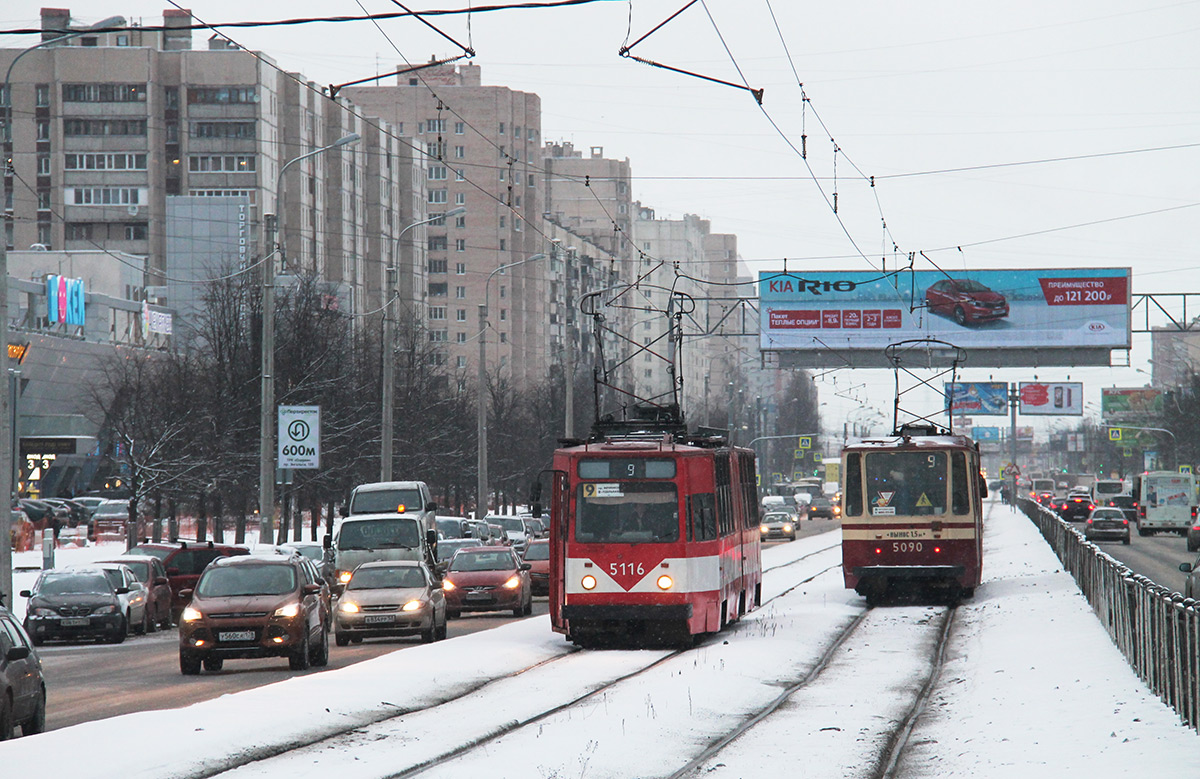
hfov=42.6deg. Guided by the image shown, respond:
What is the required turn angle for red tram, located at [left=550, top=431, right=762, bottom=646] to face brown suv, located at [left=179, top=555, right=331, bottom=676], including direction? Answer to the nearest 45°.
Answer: approximately 90° to its right

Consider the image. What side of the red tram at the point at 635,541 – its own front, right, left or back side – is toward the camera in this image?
front

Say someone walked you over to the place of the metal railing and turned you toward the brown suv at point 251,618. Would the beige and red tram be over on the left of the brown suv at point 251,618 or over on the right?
right

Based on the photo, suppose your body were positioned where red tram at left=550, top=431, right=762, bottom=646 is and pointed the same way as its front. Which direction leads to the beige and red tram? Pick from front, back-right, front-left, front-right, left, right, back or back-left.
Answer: back-left

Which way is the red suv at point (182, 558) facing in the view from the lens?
facing the viewer and to the left of the viewer

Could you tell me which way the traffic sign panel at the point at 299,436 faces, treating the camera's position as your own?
facing the viewer

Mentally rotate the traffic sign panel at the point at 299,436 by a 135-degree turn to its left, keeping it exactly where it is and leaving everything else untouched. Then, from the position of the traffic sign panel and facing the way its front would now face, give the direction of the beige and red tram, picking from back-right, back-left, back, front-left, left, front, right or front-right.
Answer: right

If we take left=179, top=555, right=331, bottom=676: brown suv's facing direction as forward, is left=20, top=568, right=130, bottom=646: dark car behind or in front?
behind

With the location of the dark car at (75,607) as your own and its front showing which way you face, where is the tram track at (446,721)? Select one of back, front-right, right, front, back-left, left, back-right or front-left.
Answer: front
